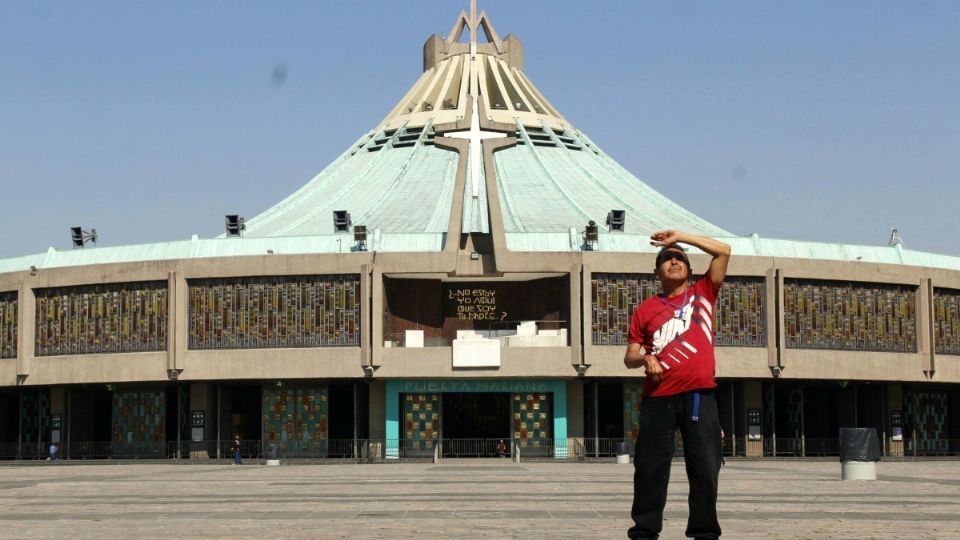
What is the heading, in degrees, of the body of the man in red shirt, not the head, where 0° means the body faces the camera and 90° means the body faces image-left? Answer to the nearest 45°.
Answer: approximately 0°

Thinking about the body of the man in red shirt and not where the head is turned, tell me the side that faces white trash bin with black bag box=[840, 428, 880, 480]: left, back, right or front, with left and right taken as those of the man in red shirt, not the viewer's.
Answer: back
